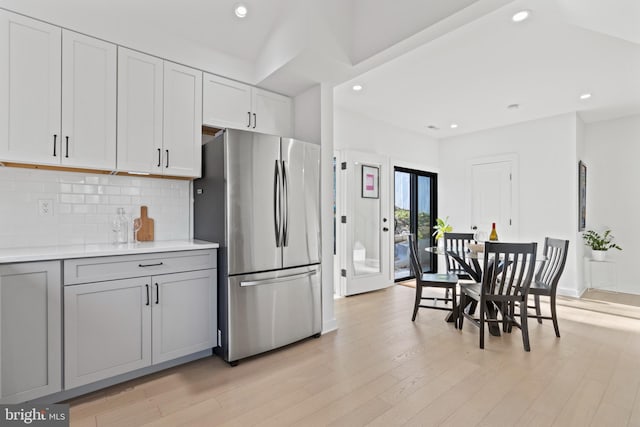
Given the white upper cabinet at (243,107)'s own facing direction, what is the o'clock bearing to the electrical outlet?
The electrical outlet is roughly at 4 o'clock from the white upper cabinet.

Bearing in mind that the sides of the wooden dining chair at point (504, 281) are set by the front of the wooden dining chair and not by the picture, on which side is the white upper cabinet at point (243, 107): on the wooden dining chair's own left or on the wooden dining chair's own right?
on the wooden dining chair's own left

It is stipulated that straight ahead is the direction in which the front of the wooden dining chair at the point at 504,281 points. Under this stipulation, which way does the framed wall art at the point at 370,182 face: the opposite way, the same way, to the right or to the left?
the opposite way

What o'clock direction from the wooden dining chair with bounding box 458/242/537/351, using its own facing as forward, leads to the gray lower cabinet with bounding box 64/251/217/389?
The gray lower cabinet is roughly at 9 o'clock from the wooden dining chair.

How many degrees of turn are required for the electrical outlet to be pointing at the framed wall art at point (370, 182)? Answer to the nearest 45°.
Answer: approximately 90° to its left

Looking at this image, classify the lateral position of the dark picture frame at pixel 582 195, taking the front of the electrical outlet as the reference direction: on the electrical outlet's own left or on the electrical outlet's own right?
on the electrical outlet's own left
